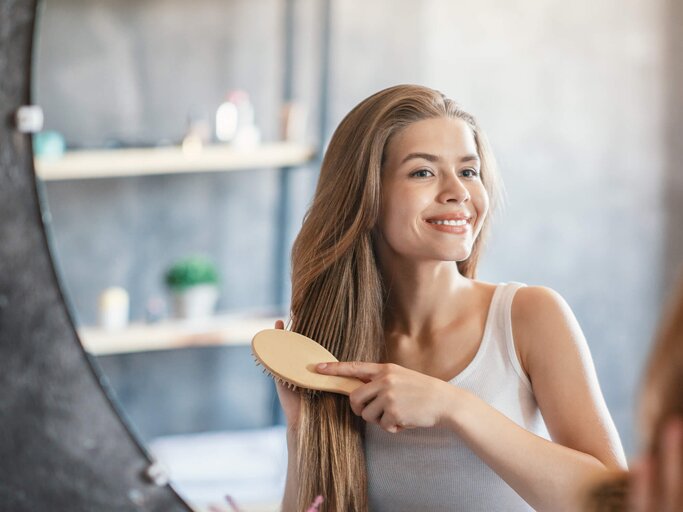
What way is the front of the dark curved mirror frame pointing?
toward the camera
